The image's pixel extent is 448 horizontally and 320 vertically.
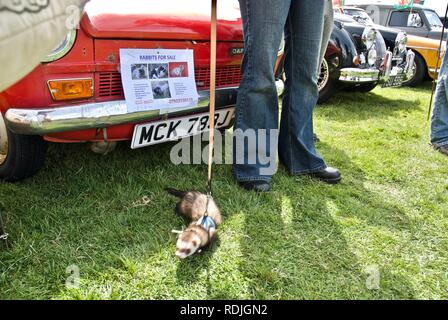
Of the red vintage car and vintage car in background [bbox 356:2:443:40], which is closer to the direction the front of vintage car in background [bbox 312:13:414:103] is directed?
the red vintage car

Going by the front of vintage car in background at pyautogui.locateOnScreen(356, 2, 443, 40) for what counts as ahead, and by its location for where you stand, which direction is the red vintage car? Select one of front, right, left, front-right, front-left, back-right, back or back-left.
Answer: front-right

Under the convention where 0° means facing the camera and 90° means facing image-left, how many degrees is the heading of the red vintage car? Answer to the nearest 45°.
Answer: approximately 315°

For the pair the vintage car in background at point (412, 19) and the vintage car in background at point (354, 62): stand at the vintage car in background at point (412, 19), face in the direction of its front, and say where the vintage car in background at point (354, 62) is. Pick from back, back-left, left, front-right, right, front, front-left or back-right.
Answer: front-right

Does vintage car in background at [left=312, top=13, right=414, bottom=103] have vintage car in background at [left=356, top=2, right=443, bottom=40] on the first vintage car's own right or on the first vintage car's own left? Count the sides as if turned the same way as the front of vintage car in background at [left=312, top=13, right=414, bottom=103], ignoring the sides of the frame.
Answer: on the first vintage car's own left
